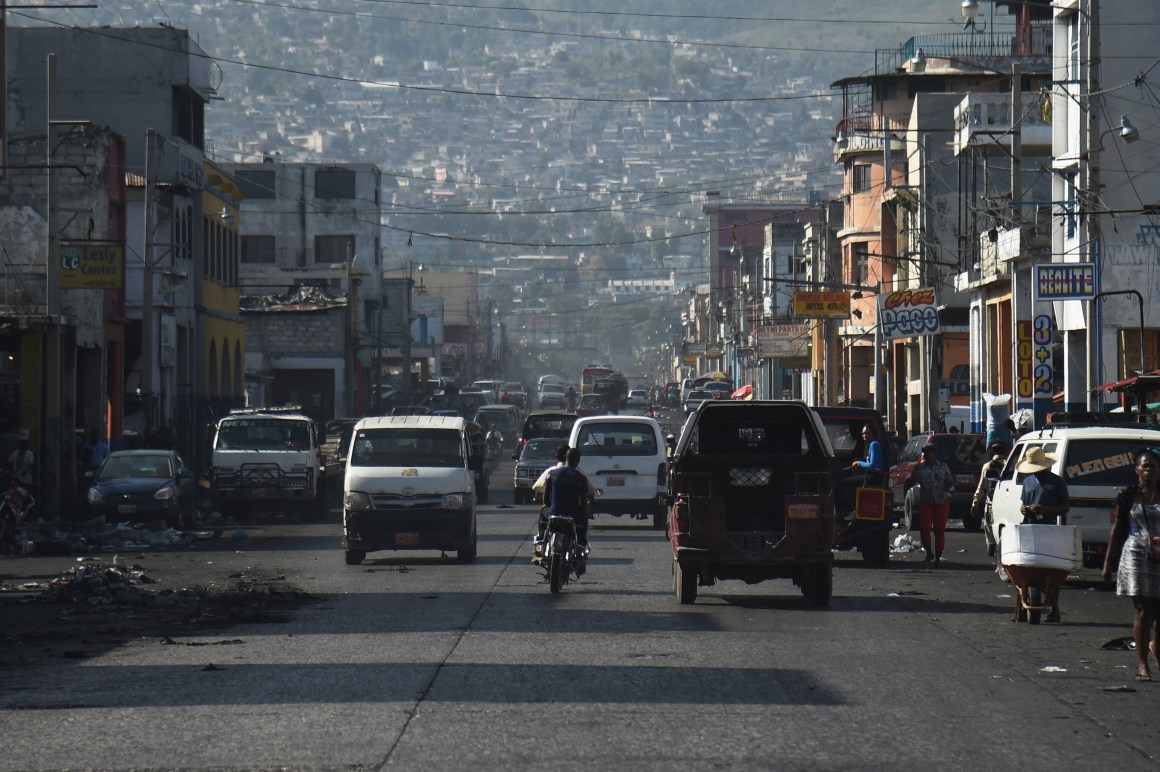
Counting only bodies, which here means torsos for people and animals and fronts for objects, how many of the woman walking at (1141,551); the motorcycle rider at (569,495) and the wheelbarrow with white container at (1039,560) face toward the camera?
2

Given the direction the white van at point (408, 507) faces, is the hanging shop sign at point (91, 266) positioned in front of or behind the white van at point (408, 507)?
behind

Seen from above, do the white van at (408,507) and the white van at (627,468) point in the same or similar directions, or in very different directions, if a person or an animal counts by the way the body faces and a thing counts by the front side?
very different directions

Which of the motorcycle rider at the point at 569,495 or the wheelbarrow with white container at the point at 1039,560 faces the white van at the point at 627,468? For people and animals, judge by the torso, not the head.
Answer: the motorcycle rider

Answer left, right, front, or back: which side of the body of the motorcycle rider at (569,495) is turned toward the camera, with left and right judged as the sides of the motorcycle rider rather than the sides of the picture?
back

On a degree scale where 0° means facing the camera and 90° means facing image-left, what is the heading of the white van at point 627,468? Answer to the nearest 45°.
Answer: approximately 180°

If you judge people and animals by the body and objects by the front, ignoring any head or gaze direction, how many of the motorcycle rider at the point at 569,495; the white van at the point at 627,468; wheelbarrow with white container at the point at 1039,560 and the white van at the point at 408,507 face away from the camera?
2

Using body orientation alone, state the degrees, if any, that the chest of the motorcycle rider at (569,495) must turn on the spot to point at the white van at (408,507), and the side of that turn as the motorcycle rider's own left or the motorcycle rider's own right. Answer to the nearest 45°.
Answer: approximately 45° to the motorcycle rider's own left

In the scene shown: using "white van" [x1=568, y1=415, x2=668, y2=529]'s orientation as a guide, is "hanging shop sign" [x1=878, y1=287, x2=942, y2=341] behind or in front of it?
in front

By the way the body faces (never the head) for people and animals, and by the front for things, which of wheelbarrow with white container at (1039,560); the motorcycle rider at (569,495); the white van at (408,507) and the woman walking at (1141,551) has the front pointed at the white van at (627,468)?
the motorcycle rider

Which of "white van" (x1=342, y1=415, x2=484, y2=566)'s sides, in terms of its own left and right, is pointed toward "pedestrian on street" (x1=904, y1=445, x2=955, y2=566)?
left
